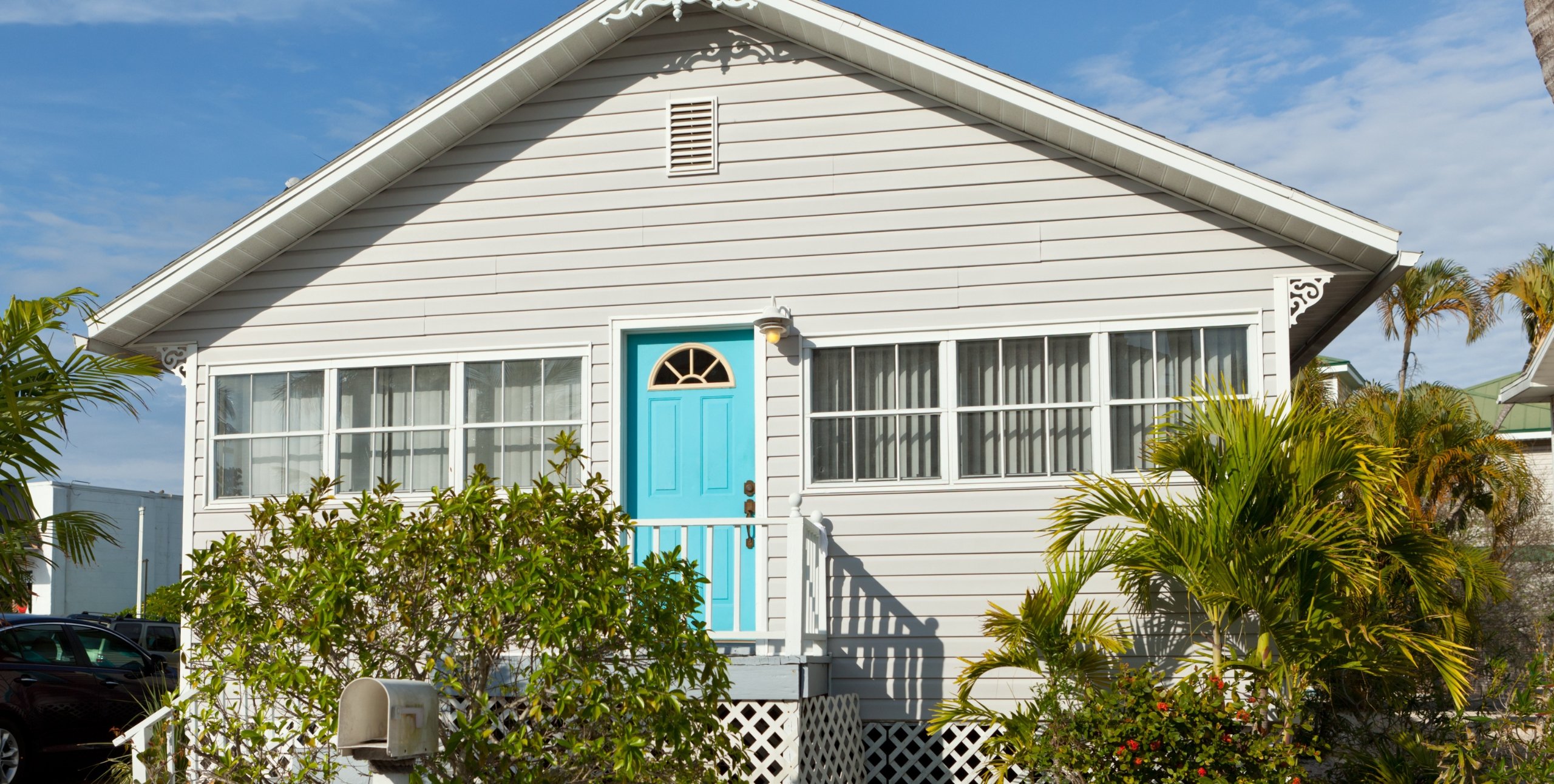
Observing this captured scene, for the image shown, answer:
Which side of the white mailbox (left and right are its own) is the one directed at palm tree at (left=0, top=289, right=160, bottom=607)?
right

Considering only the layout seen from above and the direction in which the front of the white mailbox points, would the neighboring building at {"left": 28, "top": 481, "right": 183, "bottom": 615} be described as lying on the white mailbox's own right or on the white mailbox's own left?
on the white mailbox's own right

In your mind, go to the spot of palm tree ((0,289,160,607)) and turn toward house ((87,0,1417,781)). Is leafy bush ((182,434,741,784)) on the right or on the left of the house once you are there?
right

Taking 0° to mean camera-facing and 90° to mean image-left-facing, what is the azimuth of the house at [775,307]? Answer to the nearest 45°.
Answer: approximately 0°

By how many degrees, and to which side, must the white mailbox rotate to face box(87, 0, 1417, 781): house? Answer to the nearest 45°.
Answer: approximately 180°

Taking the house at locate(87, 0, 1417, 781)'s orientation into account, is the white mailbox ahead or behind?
ahead

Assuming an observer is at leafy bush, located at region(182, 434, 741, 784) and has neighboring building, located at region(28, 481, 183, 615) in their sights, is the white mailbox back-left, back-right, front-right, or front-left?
back-left

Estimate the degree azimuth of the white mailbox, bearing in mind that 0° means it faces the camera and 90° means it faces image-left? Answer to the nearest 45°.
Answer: approximately 45°

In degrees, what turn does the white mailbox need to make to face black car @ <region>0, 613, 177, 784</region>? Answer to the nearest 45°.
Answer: approximately 135° to its right

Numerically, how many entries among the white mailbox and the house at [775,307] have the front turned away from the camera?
0

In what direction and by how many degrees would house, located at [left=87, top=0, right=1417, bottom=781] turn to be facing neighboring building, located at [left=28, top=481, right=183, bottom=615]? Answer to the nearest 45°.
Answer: approximately 135° to its right
